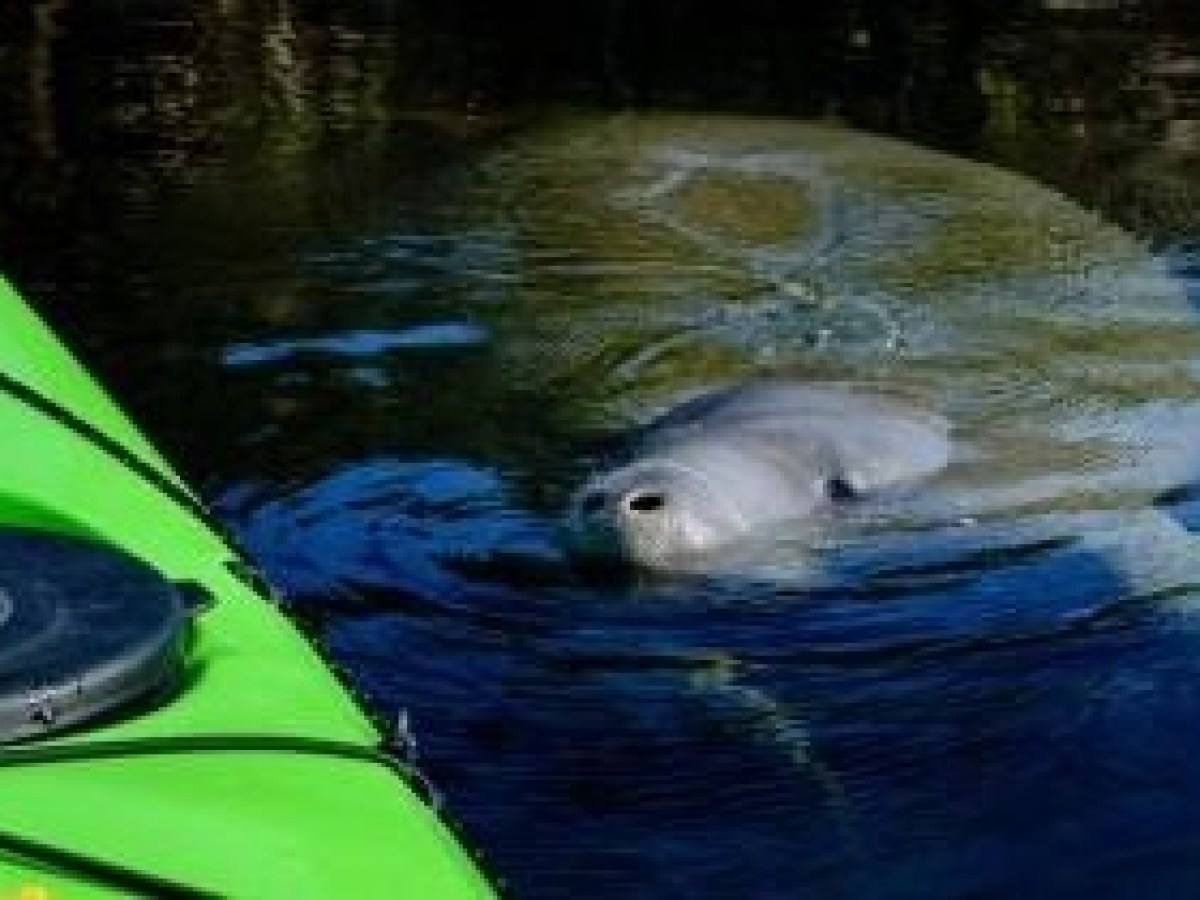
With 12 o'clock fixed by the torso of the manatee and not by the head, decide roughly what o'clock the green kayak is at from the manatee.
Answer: The green kayak is roughly at 11 o'clock from the manatee.

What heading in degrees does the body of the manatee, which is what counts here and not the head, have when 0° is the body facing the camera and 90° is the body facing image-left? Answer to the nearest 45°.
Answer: approximately 45°
